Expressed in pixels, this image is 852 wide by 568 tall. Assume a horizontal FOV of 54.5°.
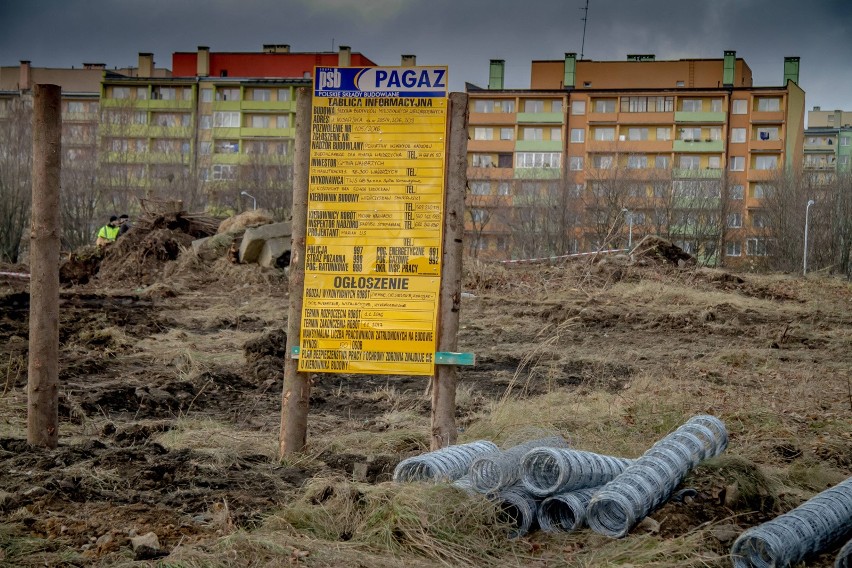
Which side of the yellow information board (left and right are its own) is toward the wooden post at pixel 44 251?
right

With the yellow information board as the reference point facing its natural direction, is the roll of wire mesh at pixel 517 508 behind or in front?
in front

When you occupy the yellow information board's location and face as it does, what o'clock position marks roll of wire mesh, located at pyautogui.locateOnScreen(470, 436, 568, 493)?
The roll of wire mesh is roughly at 11 o'clock from the yellow information board.

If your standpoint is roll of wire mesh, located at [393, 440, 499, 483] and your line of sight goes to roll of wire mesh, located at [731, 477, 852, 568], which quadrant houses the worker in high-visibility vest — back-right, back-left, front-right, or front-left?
back-left

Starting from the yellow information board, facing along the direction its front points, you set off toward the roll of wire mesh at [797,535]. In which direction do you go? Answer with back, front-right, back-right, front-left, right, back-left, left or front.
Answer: front-left

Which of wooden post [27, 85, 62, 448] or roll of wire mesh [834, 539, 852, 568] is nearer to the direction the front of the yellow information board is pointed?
the roll of wire mesh

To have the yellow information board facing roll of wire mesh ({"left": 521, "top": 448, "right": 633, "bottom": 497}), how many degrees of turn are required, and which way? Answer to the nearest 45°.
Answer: approximately 45° to its left

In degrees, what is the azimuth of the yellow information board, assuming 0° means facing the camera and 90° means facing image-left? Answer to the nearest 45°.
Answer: approximately 0°

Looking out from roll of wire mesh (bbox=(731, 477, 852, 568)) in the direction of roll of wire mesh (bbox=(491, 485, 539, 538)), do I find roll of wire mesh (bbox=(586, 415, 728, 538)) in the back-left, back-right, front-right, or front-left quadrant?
front-right

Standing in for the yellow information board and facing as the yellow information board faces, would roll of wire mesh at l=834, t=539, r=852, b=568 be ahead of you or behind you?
ahead

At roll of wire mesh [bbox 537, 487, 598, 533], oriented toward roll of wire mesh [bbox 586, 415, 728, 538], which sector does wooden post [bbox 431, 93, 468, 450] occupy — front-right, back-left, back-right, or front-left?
front-left

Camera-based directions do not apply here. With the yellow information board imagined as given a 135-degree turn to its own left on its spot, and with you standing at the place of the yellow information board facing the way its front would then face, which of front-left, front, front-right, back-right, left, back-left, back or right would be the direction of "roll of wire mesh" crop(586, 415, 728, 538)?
right
